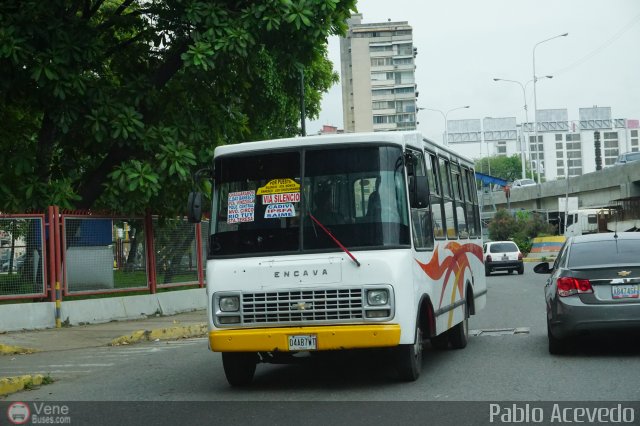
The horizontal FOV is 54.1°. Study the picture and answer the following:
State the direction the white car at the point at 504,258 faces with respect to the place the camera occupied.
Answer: facing away from the viewer

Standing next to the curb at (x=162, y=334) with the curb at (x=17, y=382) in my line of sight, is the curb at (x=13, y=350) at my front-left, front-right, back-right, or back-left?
front-right

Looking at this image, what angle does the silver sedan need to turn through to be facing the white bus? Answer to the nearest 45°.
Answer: approximately 135° to its left

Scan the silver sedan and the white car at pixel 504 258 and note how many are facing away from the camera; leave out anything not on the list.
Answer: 2

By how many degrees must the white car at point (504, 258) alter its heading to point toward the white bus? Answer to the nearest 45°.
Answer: approximately 180°

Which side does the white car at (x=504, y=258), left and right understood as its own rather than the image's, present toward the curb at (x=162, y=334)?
back

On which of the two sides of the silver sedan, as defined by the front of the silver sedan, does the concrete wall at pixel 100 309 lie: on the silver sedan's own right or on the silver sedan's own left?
on the silver sedan's own left

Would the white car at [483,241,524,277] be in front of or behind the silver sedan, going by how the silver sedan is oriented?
in front

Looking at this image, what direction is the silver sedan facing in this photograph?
away from the camera

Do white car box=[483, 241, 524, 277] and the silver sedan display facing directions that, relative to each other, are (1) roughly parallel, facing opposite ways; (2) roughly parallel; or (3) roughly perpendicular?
roughly parallel

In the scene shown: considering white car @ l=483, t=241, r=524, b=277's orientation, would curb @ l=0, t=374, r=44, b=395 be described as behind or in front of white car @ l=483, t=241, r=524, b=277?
behind

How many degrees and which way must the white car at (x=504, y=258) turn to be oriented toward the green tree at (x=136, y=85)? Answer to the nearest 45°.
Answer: approximately 180°
